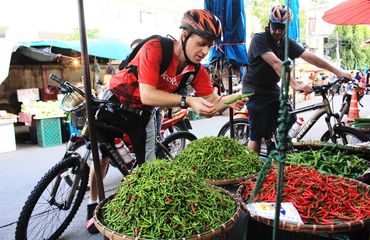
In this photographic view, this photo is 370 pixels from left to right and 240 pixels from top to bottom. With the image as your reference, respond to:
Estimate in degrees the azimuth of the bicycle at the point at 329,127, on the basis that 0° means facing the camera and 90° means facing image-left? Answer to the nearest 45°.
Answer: approximately 315°

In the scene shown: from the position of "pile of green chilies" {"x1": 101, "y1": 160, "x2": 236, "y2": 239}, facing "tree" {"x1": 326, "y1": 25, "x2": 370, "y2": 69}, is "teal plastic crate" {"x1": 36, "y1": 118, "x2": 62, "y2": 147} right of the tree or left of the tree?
left

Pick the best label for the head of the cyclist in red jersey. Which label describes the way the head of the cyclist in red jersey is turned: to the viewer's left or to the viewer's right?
to the viewer's right

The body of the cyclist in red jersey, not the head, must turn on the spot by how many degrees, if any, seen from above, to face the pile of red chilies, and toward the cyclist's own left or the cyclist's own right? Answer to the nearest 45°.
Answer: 0° — they already face it
